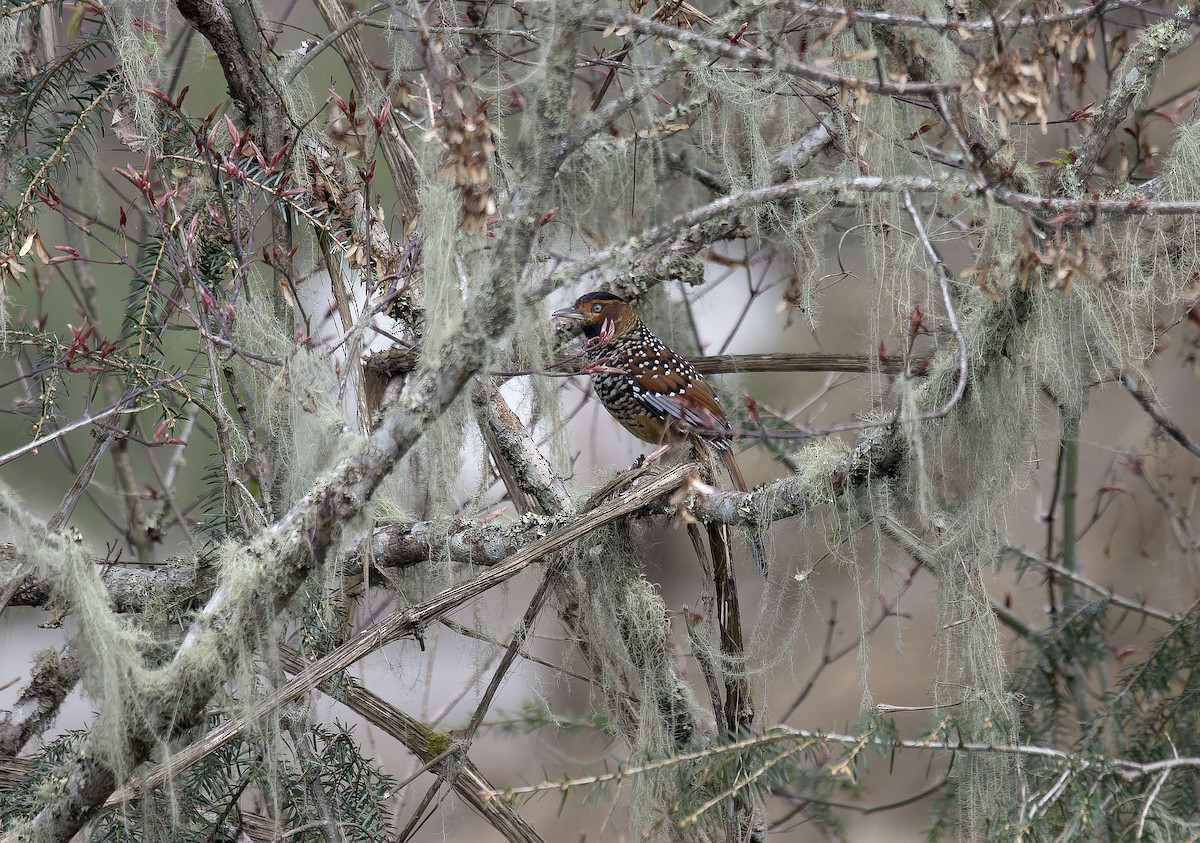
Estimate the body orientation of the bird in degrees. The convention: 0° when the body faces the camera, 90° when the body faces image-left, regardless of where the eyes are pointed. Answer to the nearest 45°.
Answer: approximately 90°
